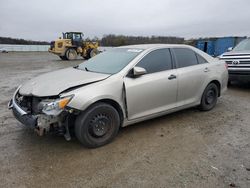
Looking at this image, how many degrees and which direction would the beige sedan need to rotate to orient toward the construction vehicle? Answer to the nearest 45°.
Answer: approximately 135° to its right

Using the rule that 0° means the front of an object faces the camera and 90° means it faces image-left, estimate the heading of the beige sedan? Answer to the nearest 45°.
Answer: approximately 45°
